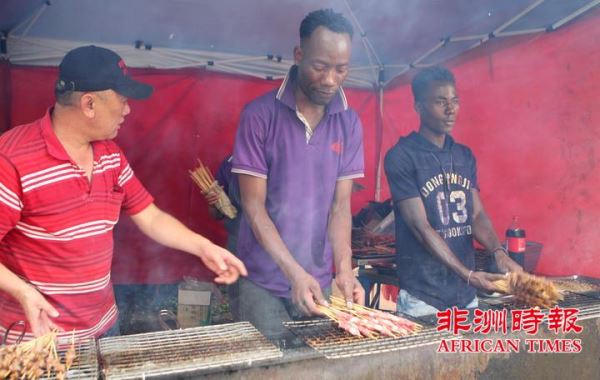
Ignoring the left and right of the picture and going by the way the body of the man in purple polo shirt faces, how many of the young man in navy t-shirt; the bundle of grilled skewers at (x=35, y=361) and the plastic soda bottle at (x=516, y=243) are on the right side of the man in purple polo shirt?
1

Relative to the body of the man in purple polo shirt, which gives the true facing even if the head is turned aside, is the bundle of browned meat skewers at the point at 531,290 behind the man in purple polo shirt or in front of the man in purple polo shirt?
in front

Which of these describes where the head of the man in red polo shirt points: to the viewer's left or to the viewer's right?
to the viewer's right

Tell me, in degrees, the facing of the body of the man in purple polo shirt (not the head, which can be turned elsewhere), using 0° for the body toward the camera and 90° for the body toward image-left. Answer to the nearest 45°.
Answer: approximately 315°

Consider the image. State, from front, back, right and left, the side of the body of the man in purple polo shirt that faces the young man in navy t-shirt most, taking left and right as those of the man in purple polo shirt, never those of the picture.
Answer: left

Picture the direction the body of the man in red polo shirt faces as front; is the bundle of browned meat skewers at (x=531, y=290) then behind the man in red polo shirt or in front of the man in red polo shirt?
in front

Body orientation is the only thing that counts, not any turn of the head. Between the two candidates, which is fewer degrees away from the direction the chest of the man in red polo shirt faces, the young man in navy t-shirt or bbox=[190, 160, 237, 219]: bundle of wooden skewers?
the young man in navy t-shirt

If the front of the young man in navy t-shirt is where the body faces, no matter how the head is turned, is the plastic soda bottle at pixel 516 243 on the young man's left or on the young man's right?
on the young man's left

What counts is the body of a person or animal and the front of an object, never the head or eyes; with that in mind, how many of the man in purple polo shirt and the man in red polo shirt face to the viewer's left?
0

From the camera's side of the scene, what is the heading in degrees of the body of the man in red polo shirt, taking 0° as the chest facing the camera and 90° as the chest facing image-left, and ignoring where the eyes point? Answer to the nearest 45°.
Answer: approximately 315°
